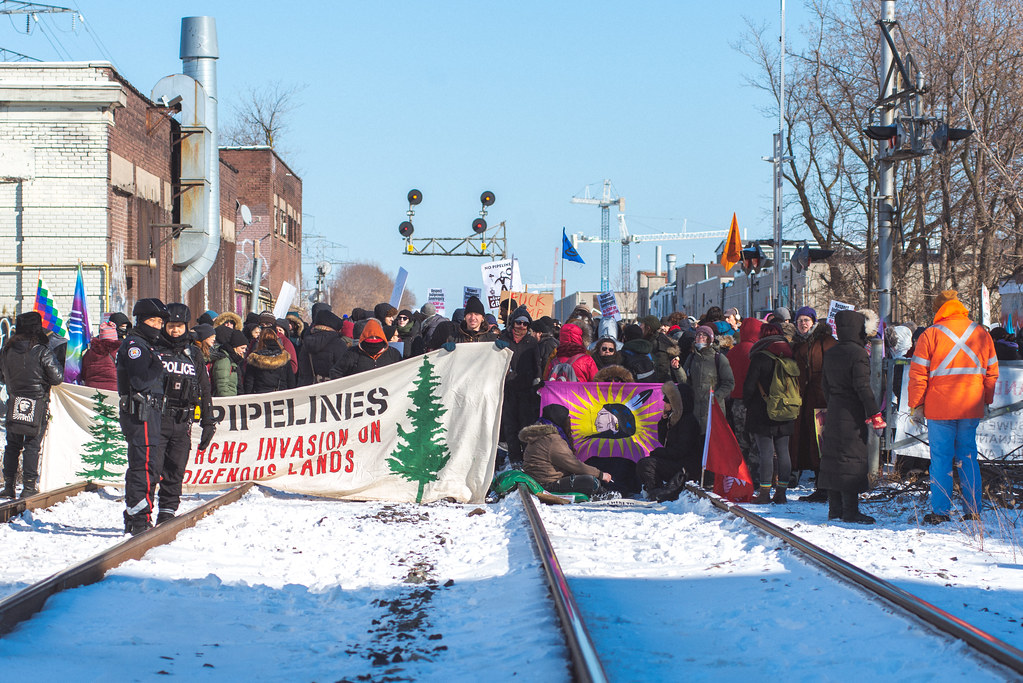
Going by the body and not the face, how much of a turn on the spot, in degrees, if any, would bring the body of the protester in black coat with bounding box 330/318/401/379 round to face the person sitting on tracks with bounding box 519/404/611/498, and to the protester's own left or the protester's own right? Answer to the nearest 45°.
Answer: approximately 45° to the protester's own left

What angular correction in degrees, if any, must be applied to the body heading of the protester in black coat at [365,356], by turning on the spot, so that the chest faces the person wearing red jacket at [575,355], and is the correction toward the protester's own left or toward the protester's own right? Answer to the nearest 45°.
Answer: approximately 90° to the protester's own left

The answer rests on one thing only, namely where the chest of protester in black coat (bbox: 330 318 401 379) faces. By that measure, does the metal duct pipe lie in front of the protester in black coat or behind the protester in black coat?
behind

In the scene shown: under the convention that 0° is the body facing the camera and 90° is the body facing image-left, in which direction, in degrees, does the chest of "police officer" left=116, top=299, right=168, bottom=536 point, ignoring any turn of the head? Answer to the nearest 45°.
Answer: approximately 270°

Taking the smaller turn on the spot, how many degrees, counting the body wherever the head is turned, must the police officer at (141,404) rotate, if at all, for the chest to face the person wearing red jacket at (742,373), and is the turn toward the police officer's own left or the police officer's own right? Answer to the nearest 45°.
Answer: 0° — they already face them

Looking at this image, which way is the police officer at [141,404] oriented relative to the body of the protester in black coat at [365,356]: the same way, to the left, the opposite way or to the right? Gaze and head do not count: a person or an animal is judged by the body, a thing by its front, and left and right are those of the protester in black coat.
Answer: to the left

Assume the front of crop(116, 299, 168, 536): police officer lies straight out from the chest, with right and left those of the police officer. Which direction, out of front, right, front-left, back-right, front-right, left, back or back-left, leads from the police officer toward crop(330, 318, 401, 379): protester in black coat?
front-left

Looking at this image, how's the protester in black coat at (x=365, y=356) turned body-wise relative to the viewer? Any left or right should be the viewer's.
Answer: facing the viewer

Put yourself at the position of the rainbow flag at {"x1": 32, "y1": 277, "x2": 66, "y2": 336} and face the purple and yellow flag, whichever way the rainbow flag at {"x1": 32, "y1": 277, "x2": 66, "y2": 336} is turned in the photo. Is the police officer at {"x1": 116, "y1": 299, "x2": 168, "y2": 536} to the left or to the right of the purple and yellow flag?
right

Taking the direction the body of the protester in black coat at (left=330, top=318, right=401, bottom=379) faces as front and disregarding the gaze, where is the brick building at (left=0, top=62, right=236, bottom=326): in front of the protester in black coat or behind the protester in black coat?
behind

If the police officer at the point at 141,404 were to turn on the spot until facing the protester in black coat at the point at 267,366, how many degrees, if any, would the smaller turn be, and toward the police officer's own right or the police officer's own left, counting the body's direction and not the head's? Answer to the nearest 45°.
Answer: approximately 90° to the police officer's own left

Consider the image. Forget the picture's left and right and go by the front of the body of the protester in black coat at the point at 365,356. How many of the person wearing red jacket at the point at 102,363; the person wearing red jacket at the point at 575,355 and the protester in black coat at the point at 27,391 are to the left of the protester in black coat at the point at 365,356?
1

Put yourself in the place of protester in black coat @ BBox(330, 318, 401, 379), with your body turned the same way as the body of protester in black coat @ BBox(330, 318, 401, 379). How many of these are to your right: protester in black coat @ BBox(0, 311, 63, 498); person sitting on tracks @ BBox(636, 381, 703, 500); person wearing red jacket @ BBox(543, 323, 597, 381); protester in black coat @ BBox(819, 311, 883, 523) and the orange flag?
1

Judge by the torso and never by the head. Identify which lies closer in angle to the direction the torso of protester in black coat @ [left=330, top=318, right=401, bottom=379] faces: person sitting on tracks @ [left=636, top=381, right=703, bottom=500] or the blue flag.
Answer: the person sitting on tracks
